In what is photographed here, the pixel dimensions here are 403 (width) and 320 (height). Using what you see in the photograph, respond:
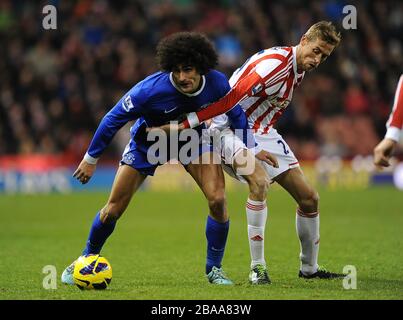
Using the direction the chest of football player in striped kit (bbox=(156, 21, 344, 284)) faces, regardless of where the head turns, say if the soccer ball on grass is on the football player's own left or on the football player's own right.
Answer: on the football player's own right

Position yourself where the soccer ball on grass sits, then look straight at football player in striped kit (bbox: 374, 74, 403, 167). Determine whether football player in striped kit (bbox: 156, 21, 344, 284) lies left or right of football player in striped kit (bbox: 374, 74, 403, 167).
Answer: left
